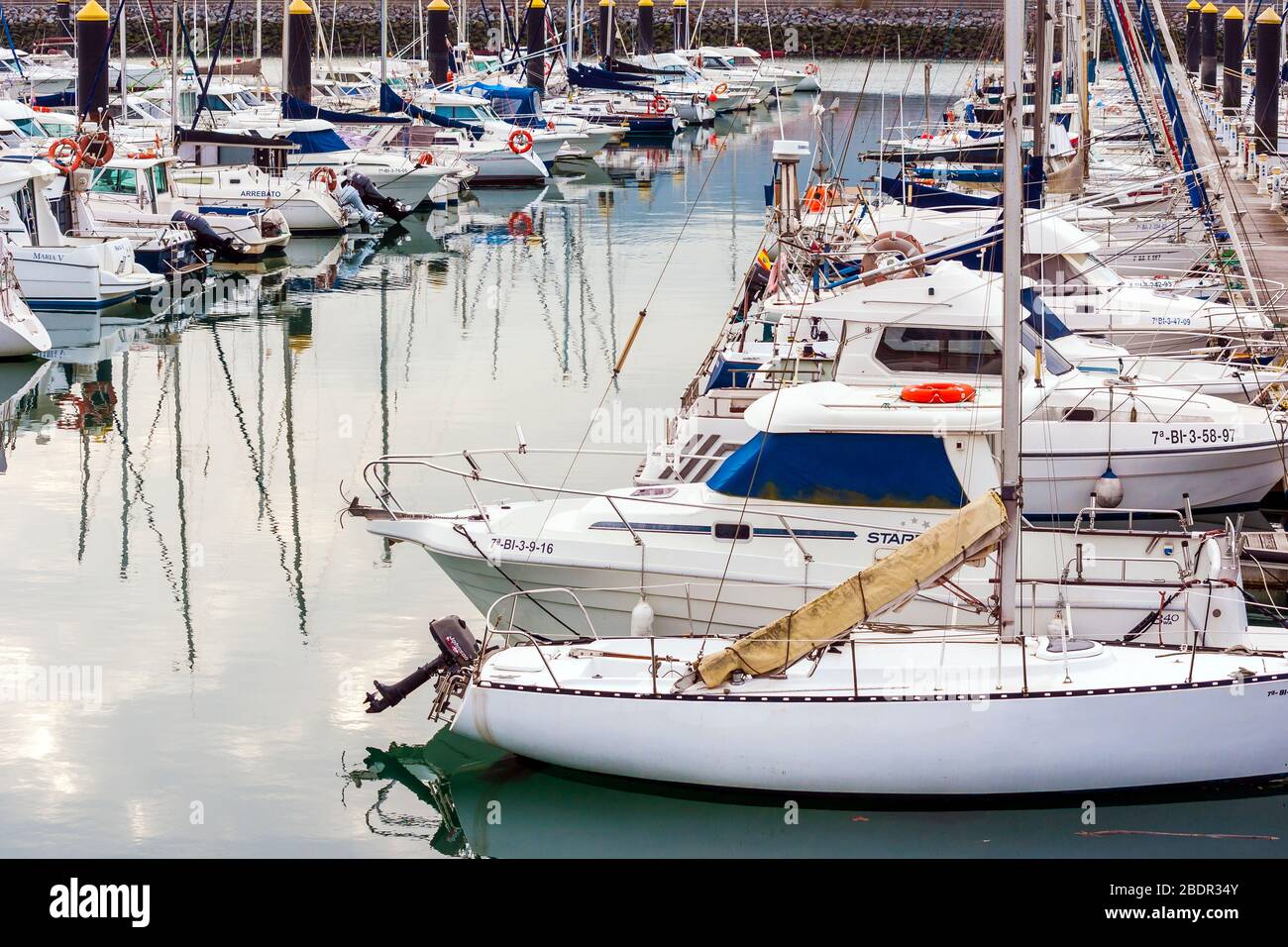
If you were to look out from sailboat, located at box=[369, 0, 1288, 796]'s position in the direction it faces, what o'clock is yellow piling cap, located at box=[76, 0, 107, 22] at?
The yellow piling cap is roughly at 8 o'clock from the sailboat.

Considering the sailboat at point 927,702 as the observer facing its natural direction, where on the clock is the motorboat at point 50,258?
The motorboat is roughly at 8 o'clock from the sailboat.

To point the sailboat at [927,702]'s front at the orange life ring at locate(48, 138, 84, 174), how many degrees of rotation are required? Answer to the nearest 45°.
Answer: approximately 135° to its left

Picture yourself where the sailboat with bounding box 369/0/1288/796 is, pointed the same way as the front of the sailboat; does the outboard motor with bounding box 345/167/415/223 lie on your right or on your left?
on your left

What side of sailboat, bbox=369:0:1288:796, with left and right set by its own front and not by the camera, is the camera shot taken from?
right

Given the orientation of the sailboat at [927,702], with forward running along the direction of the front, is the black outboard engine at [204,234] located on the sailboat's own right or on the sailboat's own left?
on the sailboat's own left

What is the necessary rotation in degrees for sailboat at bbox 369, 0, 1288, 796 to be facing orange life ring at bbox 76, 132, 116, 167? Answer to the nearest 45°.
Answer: approximately 135° to its left

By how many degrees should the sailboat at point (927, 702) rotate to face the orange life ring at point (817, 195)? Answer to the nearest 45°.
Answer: approximately 90° to its left

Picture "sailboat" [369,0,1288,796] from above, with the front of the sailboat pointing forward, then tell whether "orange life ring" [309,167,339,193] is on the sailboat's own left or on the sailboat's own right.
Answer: on the sailboat's own left
